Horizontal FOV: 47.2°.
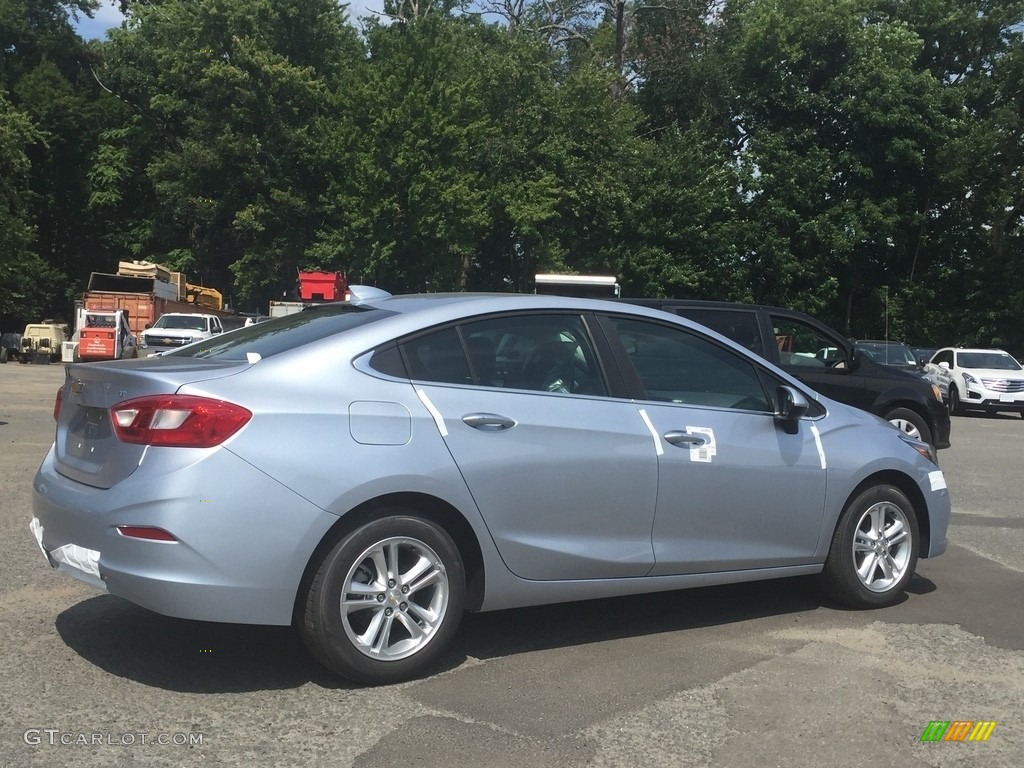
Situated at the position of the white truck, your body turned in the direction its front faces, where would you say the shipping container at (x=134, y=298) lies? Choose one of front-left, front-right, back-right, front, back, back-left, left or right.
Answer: back-right

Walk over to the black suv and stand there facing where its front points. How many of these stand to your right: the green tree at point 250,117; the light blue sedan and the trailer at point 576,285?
1

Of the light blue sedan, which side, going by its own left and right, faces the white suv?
front

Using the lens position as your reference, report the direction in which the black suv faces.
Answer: facing to the right of the viewer

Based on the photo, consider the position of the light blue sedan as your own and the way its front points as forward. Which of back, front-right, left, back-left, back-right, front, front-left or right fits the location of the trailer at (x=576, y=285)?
front-left

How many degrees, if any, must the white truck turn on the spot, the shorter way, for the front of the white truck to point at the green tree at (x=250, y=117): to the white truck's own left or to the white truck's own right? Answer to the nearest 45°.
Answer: approximately 135° to the white truck's own right

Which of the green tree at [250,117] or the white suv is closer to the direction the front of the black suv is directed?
the white suv

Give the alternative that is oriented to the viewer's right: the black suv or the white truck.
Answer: the black suv

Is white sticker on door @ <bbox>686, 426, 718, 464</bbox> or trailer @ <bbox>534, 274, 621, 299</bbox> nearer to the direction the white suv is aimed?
the white sticker on door

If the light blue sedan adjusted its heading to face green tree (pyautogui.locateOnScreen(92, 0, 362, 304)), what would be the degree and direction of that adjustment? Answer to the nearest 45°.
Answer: approximately 45° to its left

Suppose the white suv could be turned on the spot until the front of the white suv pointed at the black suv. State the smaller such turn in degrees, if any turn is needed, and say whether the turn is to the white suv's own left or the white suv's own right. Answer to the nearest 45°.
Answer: approximately 45° to the white suv's own right

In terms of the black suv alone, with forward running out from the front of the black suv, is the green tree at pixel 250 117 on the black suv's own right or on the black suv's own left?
on the black suv's own left

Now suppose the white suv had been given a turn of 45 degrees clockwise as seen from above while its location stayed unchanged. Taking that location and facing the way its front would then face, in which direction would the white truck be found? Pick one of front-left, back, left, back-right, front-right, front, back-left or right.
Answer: right

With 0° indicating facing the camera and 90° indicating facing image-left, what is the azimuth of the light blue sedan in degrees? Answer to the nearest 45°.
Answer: approximately 225°

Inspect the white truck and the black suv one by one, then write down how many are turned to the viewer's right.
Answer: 1

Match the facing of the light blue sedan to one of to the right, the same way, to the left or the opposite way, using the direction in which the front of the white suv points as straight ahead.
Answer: to the left
